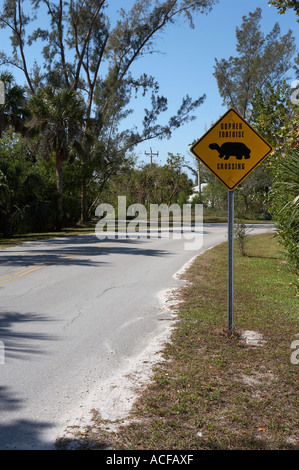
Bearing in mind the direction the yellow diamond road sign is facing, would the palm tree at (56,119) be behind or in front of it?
behind

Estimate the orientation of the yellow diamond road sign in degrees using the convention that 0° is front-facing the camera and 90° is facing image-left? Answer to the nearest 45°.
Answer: approximately 0°
